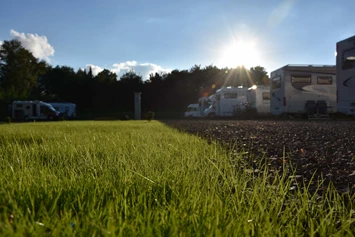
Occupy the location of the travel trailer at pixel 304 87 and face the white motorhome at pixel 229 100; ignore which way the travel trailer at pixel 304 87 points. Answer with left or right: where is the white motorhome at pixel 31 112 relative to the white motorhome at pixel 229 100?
left

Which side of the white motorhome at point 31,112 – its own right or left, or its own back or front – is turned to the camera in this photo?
right
